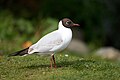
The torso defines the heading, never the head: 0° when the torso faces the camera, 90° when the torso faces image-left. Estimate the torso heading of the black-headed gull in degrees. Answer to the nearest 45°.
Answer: approximately 270°

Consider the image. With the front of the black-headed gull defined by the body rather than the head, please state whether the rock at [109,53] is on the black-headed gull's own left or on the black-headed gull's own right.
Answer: on the black-headed gull's own left

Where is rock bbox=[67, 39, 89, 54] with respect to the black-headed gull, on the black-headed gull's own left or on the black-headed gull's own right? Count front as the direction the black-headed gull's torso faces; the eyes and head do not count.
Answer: on the black-headed gull's own left
